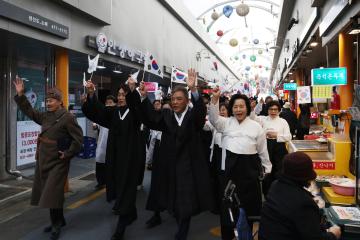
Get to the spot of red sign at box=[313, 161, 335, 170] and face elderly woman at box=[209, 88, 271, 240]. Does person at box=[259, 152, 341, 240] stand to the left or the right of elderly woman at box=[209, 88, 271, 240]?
left

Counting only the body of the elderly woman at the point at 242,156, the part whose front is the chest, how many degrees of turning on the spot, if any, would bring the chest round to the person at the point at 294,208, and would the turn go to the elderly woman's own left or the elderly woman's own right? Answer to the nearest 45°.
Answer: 0° — they already face them

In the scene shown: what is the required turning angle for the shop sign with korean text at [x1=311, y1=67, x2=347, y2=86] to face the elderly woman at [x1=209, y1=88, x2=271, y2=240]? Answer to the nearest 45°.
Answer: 0° — it already faces them

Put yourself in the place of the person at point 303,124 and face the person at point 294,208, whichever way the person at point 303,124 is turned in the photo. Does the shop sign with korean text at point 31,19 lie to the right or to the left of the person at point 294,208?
right
